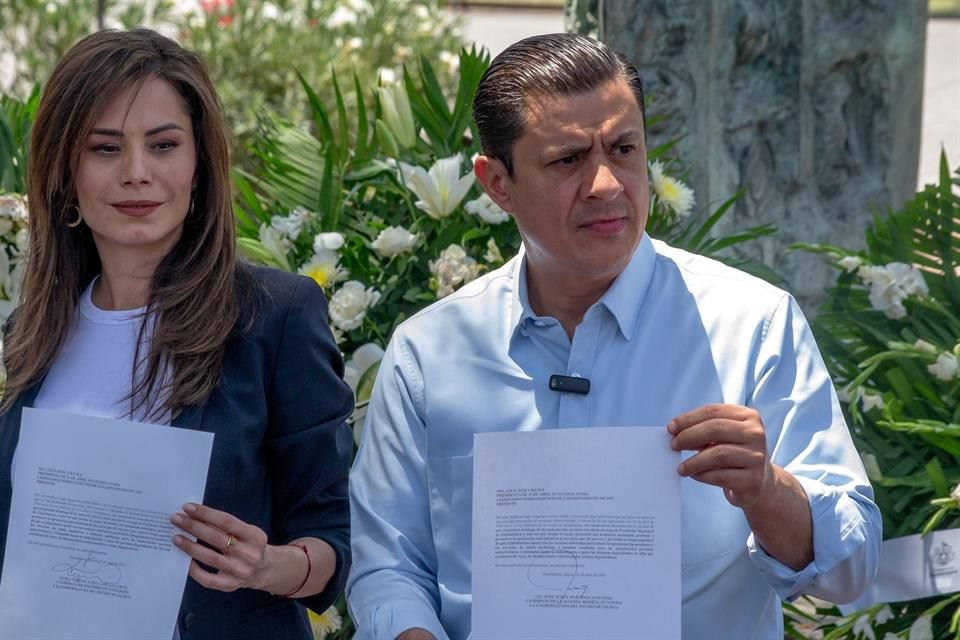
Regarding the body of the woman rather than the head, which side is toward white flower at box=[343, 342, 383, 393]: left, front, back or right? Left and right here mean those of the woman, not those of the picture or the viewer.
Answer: back

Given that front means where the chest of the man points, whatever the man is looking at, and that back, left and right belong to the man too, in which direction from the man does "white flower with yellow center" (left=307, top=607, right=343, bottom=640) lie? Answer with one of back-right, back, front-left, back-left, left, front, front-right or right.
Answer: back-right

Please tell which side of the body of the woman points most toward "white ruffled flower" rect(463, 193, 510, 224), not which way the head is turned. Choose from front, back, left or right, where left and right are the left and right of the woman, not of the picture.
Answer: back

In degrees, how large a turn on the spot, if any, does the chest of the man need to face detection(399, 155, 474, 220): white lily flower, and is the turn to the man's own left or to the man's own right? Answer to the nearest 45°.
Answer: approximately 180°

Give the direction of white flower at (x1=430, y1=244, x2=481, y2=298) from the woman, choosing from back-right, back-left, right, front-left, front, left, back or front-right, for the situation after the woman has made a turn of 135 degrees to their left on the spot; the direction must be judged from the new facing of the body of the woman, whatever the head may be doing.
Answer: front-left

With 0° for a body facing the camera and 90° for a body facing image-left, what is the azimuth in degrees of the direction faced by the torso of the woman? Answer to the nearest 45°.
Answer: approximately 45°

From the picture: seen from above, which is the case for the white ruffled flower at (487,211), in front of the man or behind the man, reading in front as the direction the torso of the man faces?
behind
